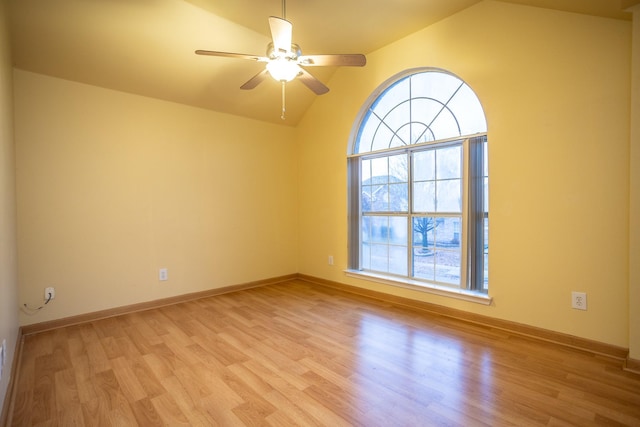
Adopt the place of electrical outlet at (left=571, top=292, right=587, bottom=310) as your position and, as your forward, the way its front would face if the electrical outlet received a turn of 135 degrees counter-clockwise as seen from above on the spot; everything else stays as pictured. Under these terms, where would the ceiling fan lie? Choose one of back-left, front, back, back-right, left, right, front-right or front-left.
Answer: back

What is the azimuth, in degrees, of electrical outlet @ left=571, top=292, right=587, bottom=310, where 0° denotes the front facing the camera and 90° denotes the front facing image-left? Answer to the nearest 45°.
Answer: approximately 0°
